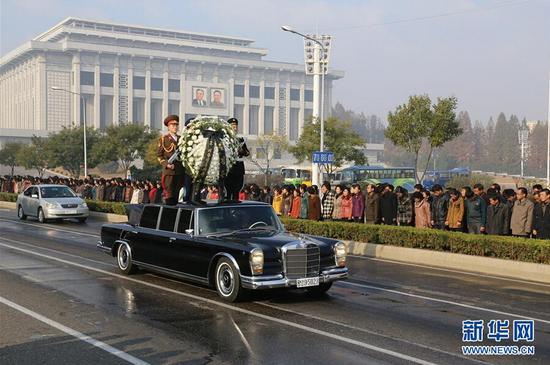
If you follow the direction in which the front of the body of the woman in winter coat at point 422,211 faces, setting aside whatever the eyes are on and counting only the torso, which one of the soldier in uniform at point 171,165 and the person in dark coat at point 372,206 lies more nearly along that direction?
the soldier in uniform

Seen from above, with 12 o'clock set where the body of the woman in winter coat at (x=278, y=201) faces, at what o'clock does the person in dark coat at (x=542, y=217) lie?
The person in dark coat is roughly at 9 o'clock from the woman in winter coat.

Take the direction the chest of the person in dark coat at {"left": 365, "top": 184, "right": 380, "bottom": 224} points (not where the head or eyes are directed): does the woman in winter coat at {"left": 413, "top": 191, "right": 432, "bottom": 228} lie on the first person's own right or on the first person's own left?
on the first person's own left

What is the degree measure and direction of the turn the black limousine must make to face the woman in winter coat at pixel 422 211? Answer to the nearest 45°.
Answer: approximately 90° to its left

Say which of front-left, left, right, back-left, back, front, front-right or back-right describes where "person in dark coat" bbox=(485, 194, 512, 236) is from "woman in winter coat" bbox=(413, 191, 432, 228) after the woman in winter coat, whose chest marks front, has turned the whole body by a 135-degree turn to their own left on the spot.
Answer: front-right

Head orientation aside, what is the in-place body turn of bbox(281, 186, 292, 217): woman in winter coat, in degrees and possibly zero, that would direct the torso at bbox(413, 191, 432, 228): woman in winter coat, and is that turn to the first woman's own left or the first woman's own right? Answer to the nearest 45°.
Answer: approximately 90° to the first woman's own left

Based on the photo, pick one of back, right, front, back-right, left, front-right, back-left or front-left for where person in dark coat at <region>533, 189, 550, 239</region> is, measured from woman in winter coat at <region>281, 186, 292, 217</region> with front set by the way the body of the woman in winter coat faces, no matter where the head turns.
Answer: left

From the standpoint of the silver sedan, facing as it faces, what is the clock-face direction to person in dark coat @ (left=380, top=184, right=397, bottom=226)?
The person in dark coat is roughly at 12 o'clock from the silver sedan.
